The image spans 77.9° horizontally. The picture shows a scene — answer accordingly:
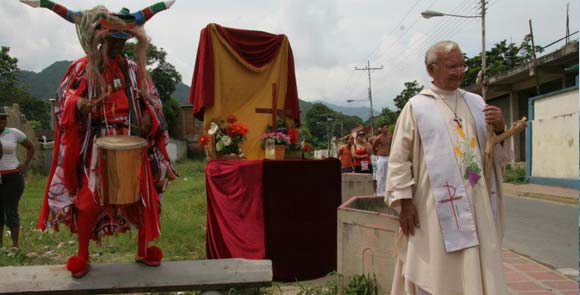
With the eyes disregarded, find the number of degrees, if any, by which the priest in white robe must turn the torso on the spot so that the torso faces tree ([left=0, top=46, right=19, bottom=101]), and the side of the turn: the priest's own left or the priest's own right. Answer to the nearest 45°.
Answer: approximately 180°

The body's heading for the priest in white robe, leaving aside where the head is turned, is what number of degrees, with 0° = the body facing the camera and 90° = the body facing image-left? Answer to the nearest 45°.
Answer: approximately 315°

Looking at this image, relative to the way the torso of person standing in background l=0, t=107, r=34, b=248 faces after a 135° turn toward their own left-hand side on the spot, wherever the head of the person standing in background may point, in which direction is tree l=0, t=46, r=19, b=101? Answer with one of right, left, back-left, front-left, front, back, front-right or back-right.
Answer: front-left

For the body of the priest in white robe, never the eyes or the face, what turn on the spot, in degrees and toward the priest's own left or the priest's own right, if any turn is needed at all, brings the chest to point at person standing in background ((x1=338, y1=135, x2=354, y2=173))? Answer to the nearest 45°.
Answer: approximately 135° to the priest's own left

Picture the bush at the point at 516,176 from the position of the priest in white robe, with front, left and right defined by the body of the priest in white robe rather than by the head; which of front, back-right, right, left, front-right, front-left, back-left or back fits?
back-left

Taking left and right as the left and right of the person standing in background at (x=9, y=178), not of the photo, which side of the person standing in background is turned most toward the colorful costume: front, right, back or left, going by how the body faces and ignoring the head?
front

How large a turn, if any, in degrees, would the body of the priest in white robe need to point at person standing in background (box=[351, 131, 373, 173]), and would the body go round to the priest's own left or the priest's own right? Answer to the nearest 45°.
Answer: approximately 135° to the priest's own left

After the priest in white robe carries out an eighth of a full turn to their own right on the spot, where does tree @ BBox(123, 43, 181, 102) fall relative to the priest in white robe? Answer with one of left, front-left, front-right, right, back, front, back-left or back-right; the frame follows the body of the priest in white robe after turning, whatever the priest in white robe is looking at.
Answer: back-right

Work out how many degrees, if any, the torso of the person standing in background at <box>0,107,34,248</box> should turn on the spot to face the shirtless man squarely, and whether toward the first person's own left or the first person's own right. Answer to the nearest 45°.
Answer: approximately 90° to the first person's own left

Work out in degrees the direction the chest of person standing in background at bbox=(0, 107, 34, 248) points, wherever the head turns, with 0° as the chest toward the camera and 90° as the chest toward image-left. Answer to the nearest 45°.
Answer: approximately 0°

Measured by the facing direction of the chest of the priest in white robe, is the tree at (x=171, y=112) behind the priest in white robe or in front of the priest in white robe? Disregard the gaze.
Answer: behind
